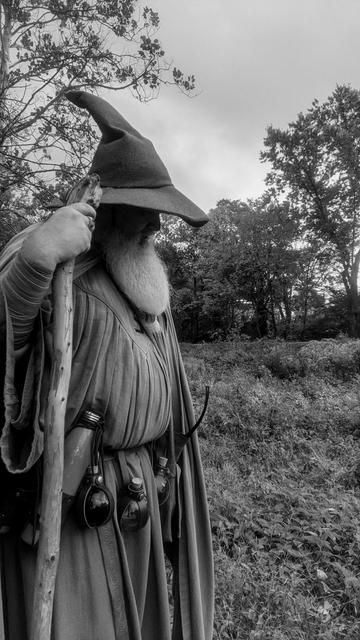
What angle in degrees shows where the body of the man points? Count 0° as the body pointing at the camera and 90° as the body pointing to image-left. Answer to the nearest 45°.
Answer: approximately 315°

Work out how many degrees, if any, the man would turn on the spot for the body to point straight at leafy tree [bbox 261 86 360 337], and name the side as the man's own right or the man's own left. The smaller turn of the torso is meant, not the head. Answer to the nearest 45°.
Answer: approximately 90° to the man's own left
